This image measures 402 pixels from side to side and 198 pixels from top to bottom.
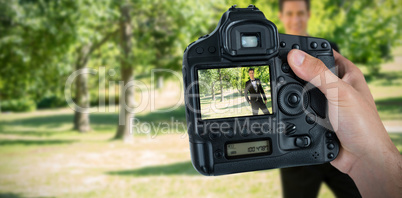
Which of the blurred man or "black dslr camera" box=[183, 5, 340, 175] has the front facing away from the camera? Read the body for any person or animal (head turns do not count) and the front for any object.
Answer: the black dslr camera

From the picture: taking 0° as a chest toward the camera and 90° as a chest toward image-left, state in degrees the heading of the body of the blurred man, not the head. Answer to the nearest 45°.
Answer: approximately 0°

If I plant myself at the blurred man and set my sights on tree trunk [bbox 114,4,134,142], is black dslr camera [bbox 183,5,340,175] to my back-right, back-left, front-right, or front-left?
back-left

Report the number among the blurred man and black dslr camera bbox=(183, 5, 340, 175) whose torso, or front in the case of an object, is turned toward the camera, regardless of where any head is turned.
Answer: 1

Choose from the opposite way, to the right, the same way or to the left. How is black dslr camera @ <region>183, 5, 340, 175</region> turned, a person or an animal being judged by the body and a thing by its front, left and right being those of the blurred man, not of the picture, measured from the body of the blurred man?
the opposite way

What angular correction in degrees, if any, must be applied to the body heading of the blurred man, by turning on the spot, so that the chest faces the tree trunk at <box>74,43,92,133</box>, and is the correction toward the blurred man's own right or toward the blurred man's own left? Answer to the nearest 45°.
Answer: approximately 135° to the blurred man's own right

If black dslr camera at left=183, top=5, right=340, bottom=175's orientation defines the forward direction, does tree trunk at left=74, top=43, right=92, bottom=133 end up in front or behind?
in front

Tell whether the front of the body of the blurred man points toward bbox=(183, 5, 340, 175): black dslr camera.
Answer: yes

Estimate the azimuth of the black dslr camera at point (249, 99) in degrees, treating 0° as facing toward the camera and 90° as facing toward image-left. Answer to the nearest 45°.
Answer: approximately 180°

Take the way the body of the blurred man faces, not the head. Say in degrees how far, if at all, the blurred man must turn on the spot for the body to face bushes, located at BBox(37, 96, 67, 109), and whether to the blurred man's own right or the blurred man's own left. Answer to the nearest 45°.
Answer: approximately 135° to the blurred man's own right

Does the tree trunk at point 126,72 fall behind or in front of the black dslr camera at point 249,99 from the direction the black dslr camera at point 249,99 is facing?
in front
